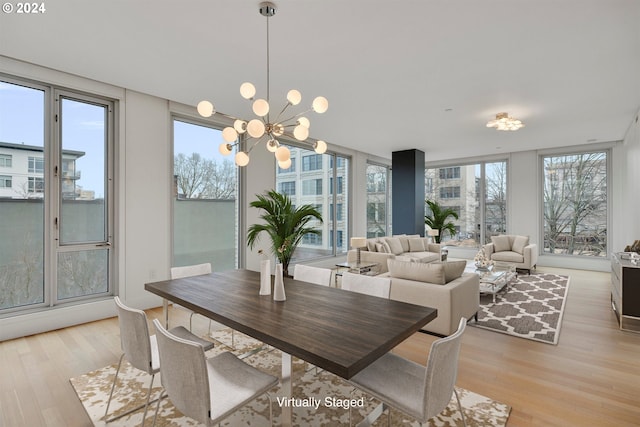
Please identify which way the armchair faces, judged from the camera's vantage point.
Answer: facing the viewer and to the left of the viewer

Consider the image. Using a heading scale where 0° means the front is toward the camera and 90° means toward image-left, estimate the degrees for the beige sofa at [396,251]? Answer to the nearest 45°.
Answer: approximately 315°

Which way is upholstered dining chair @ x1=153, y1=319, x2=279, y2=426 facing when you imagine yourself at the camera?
facing away from the viewer and to the right of the viewer

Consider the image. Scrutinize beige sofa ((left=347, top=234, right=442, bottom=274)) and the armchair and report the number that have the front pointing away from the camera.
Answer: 0

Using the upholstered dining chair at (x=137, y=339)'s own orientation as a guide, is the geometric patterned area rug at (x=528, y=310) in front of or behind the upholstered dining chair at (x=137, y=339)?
in front

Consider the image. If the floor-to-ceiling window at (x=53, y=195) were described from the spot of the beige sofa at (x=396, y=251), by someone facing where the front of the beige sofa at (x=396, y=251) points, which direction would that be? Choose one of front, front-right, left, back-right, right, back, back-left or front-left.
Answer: right

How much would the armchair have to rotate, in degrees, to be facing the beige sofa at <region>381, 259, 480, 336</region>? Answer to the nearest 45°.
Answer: approximately 45° to its left

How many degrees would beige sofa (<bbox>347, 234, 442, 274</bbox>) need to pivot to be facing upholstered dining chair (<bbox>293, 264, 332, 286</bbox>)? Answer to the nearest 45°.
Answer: approximately 45° to its right

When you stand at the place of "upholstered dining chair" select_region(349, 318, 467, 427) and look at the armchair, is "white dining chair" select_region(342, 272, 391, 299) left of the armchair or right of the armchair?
left

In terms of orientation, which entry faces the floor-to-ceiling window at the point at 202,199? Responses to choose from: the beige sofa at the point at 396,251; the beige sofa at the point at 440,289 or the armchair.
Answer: the armchair

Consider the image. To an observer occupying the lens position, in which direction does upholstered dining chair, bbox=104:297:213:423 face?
facing away from the viewer and to the right of the viewer

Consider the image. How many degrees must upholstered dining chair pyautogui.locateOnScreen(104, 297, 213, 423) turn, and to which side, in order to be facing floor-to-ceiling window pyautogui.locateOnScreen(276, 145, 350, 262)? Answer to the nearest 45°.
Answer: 0° — it already faces it

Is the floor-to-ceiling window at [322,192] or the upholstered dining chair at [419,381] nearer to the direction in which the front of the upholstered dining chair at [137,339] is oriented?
the floor-to-ceiling window

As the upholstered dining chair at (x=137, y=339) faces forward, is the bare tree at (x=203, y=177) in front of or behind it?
in front

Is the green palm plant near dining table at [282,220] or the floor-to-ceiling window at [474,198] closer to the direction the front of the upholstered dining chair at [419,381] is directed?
the green palm plant near dining table

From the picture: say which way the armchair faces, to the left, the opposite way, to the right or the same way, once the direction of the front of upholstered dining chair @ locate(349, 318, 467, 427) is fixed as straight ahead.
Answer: to the left
